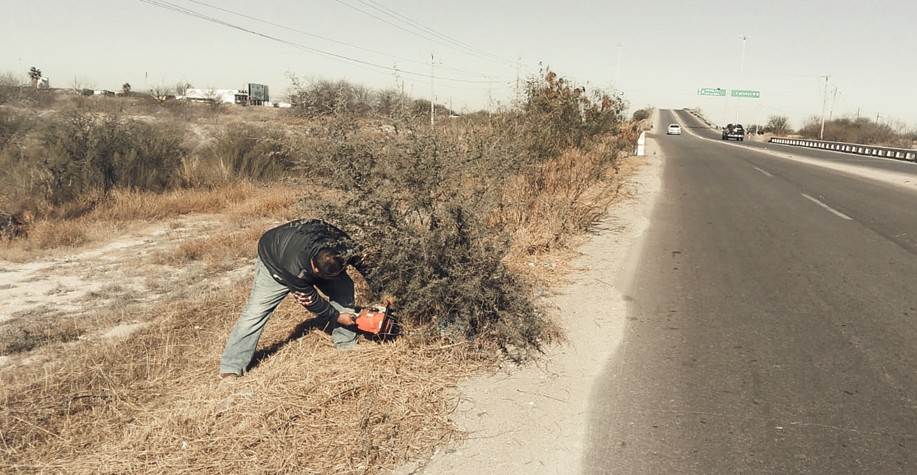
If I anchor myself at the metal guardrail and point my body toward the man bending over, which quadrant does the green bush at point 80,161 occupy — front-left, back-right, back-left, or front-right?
front-right

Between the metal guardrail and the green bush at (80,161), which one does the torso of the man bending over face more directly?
the metal guardrail

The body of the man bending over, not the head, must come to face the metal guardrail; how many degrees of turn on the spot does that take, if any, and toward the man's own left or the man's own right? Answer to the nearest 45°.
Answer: approximately 45° to the man's own left

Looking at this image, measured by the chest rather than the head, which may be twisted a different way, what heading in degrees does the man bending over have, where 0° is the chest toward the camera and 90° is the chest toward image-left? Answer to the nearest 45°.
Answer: approximately 270°

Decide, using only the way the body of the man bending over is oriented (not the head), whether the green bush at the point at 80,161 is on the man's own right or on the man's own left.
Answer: on the man's own left
